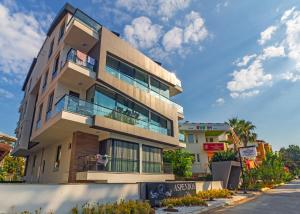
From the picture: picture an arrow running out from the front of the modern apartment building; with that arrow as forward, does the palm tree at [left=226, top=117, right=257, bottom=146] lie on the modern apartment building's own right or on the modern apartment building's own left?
on the modern apartment building's own left

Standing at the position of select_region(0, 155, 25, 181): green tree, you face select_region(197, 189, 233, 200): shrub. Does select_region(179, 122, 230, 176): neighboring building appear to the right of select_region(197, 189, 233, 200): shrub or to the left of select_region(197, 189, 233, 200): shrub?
left

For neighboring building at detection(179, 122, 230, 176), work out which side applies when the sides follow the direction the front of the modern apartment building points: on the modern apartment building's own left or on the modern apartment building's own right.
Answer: on the modern apartment building's own left

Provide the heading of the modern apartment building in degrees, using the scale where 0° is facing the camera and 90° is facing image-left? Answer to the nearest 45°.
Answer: approximately 315°

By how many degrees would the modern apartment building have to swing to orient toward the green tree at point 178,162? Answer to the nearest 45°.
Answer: approximately 90° to its left

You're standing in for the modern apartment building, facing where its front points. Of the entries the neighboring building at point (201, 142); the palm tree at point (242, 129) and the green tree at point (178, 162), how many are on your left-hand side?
3
